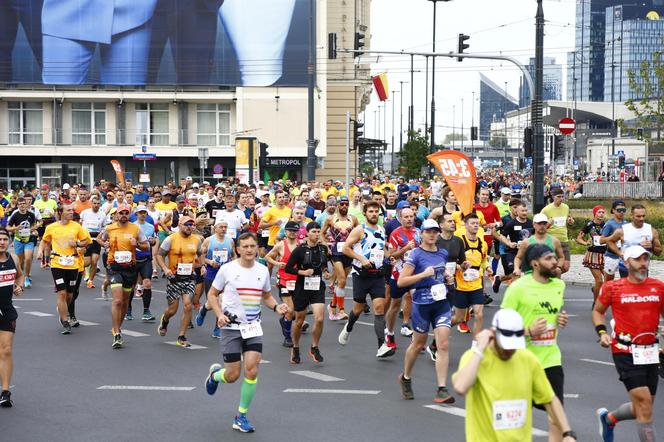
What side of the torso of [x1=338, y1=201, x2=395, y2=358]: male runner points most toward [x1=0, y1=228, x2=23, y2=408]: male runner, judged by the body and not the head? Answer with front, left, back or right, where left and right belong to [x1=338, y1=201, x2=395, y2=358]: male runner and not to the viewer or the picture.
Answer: right

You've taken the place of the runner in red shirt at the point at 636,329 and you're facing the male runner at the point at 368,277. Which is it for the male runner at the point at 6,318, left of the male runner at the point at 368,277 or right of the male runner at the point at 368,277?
left

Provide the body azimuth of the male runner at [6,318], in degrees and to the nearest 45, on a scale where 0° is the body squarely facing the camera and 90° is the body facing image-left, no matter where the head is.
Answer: approximately 0°

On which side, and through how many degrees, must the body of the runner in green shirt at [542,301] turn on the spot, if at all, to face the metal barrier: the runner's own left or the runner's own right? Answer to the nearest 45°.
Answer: approximately 135° to the runner's own left

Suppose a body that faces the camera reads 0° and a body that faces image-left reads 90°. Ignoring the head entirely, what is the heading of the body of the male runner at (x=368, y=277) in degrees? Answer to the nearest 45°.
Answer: approximately 315°

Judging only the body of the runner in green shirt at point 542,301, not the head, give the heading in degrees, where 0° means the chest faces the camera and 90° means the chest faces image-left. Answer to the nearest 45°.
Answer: approximately 315°
